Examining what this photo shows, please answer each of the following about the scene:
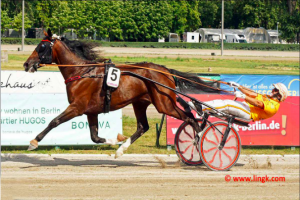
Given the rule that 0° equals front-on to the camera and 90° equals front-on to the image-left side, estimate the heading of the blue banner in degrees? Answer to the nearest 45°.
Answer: approximately 0°

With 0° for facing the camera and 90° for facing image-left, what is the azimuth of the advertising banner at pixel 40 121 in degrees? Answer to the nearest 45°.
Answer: approximately 0°

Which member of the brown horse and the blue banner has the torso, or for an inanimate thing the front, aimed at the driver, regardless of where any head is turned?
the blue banner

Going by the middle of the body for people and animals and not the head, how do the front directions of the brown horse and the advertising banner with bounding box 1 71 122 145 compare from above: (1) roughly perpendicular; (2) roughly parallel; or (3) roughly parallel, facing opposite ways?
roughly perpendicular

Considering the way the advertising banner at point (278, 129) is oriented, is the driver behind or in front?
in front

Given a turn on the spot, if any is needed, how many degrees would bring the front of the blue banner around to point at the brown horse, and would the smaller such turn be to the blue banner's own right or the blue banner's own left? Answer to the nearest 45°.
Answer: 0° — it already faces it

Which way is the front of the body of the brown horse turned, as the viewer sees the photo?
to the viewer's left

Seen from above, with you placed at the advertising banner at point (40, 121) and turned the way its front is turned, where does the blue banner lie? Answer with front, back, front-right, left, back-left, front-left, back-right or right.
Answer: back-left

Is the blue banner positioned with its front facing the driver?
yes
